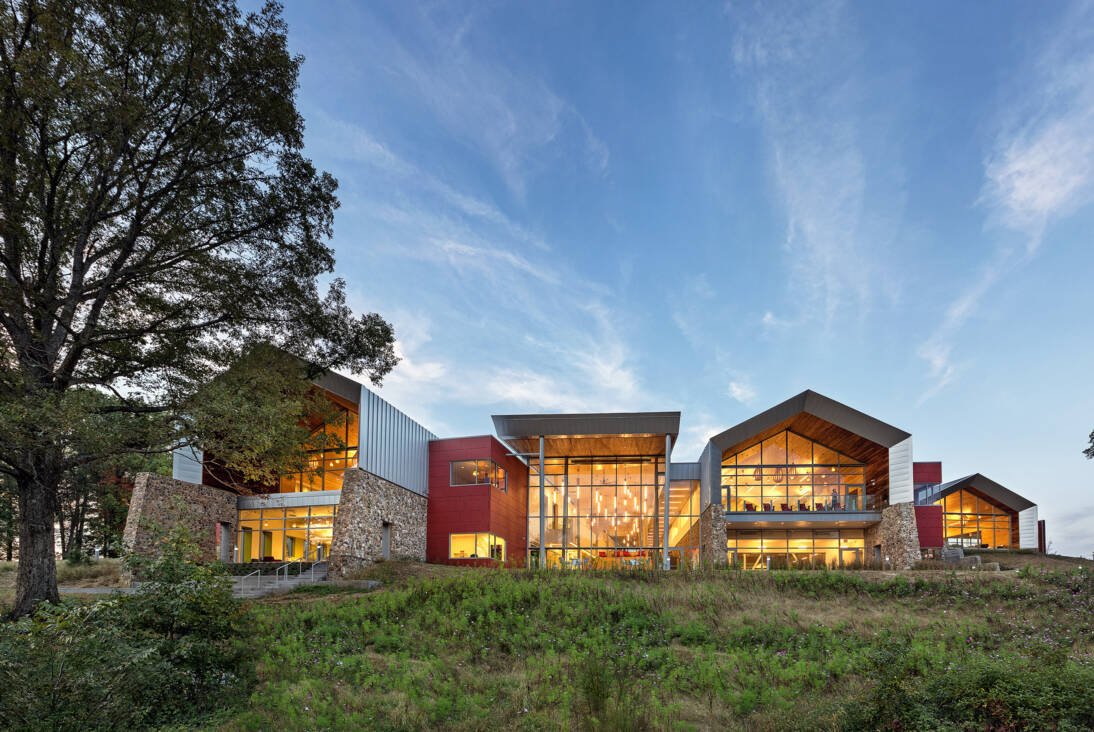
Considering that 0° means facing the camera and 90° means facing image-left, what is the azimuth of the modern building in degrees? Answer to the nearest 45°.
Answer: approximately 0°

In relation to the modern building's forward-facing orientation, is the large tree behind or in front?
in front

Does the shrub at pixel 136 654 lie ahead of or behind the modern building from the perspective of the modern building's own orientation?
ahead

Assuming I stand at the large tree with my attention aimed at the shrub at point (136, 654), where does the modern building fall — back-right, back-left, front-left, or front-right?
back-left
